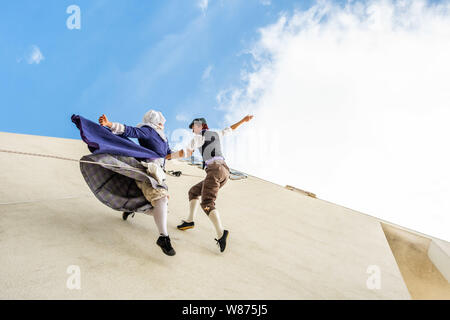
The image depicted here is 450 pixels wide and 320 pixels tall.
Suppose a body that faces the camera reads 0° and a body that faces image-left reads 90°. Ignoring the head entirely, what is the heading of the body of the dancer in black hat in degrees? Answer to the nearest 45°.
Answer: approximately 90°
